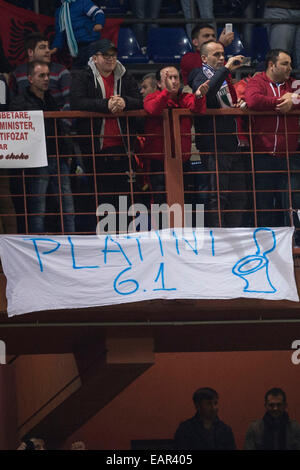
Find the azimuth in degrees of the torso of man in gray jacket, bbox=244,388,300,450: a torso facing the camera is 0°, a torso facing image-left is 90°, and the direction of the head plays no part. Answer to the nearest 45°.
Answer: approximately 0°

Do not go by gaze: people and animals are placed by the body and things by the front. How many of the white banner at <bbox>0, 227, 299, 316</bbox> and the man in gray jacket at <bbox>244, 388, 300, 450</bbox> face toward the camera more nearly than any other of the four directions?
2

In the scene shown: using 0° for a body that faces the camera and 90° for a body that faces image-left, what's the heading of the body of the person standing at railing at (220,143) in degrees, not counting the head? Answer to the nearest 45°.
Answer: approximately 315°

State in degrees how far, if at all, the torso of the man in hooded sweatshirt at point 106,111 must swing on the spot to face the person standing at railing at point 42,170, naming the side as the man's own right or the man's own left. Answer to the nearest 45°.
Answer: approximately 135° to the man's own right

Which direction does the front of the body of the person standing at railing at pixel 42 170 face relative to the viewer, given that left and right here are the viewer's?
facing the viewer and to the right of the viewer

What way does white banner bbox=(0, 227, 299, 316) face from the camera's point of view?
toward the camera

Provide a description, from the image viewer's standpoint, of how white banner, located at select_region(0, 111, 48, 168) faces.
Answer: facing the viewer

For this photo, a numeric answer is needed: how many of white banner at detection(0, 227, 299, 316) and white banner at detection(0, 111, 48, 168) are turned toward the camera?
2

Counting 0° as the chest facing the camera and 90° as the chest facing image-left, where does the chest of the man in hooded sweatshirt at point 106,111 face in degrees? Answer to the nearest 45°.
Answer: approximately 315°

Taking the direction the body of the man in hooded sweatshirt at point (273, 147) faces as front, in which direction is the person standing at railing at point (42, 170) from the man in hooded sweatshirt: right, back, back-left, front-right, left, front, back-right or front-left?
back-right

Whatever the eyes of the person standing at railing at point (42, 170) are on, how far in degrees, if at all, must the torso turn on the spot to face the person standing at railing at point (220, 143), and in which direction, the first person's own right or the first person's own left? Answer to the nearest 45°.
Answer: approximately 45° to the first person's own left
